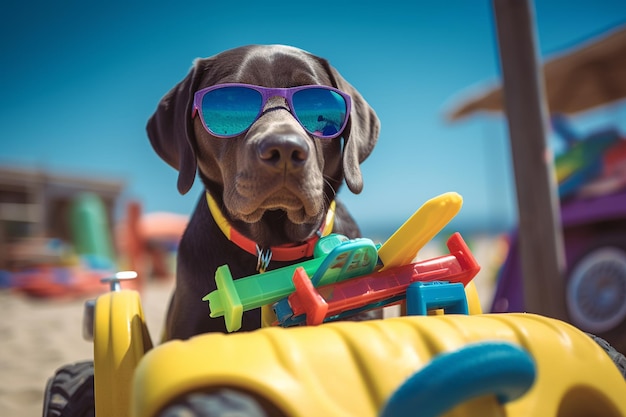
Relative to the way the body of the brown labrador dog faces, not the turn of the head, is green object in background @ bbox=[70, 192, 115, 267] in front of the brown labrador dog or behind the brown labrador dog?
behind

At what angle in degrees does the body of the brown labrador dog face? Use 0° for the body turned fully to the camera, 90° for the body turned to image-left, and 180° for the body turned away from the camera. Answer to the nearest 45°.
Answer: approximately 0°
